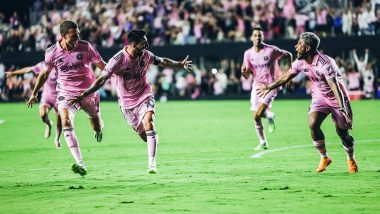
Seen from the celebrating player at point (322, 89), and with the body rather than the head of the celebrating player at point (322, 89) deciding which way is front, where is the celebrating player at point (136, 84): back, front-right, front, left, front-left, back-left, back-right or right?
front-right

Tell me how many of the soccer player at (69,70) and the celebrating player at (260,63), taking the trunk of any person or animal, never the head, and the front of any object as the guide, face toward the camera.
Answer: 2

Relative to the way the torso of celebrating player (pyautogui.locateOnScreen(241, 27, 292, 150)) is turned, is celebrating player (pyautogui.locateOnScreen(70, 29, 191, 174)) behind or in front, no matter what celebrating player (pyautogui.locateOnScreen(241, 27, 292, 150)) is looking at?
in front

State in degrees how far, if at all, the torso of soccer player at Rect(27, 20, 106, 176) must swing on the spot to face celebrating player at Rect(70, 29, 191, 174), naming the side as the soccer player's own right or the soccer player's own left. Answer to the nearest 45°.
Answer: approximately 45° to the soccer player's own left

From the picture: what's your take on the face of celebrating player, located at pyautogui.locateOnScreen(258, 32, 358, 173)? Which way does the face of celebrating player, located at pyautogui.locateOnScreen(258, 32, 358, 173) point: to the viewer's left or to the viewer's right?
to the viewer's left

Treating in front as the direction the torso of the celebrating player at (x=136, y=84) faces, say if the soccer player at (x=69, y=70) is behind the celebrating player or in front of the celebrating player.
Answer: behind

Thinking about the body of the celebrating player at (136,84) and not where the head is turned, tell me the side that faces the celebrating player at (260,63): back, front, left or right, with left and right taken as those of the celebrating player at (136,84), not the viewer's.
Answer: left
